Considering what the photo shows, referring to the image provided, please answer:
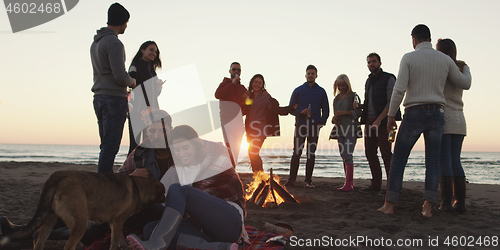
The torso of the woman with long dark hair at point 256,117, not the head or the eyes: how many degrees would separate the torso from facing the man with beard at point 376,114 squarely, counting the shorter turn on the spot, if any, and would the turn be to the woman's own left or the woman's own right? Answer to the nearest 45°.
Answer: approximately 90° to the woman's own left

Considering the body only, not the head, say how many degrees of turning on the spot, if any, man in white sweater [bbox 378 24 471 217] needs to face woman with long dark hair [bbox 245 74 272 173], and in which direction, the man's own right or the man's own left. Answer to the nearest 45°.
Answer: approximately 45° to the man's own left

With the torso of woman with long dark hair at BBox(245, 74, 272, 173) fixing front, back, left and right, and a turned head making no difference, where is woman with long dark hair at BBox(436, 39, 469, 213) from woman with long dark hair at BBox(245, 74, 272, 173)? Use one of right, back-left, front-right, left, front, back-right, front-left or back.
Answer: front-left

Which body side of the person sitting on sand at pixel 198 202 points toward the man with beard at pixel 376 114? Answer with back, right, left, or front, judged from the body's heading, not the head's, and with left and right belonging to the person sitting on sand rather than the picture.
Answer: back

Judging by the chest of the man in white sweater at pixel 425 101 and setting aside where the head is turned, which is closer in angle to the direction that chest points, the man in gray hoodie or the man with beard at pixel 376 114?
the man with beard

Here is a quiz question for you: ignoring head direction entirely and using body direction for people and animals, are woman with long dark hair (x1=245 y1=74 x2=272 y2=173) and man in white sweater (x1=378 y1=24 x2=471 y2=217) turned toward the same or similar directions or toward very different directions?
very different directions

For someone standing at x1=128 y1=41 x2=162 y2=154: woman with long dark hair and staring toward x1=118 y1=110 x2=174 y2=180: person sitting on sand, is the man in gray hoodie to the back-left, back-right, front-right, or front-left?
front-right

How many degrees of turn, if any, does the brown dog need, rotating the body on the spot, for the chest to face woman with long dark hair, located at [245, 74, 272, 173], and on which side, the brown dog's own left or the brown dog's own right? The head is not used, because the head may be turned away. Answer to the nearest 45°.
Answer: approximately 45° to the brown dog's own left

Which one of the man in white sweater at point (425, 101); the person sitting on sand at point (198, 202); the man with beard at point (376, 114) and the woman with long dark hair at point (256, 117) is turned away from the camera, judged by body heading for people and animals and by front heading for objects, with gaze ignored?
the man in white sweater

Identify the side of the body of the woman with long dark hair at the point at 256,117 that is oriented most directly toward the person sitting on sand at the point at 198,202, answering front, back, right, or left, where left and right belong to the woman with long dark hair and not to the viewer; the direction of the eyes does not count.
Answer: front

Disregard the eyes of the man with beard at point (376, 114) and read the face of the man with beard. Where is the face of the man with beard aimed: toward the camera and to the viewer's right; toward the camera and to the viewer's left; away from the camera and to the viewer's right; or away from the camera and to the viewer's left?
toward the camera and to the viewer's left

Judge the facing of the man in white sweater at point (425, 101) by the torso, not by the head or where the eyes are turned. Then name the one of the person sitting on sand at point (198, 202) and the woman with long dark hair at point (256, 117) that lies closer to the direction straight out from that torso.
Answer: the woman with long dark hair

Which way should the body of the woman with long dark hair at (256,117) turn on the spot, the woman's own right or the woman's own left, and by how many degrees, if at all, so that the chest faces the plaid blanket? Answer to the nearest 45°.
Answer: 0° — they already face it

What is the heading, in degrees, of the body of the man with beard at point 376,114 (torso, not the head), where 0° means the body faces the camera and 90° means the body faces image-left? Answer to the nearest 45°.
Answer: approximately 45°

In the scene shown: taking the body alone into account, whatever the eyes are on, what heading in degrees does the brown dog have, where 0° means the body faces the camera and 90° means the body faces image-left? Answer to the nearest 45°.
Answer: approximately 270°

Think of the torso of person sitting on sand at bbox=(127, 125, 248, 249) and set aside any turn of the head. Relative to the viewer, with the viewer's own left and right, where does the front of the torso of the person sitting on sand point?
facing the viewer and to the left of the viewer

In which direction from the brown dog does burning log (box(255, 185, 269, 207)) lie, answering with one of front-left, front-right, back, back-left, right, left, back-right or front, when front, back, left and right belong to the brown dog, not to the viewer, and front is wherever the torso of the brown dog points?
front-left
